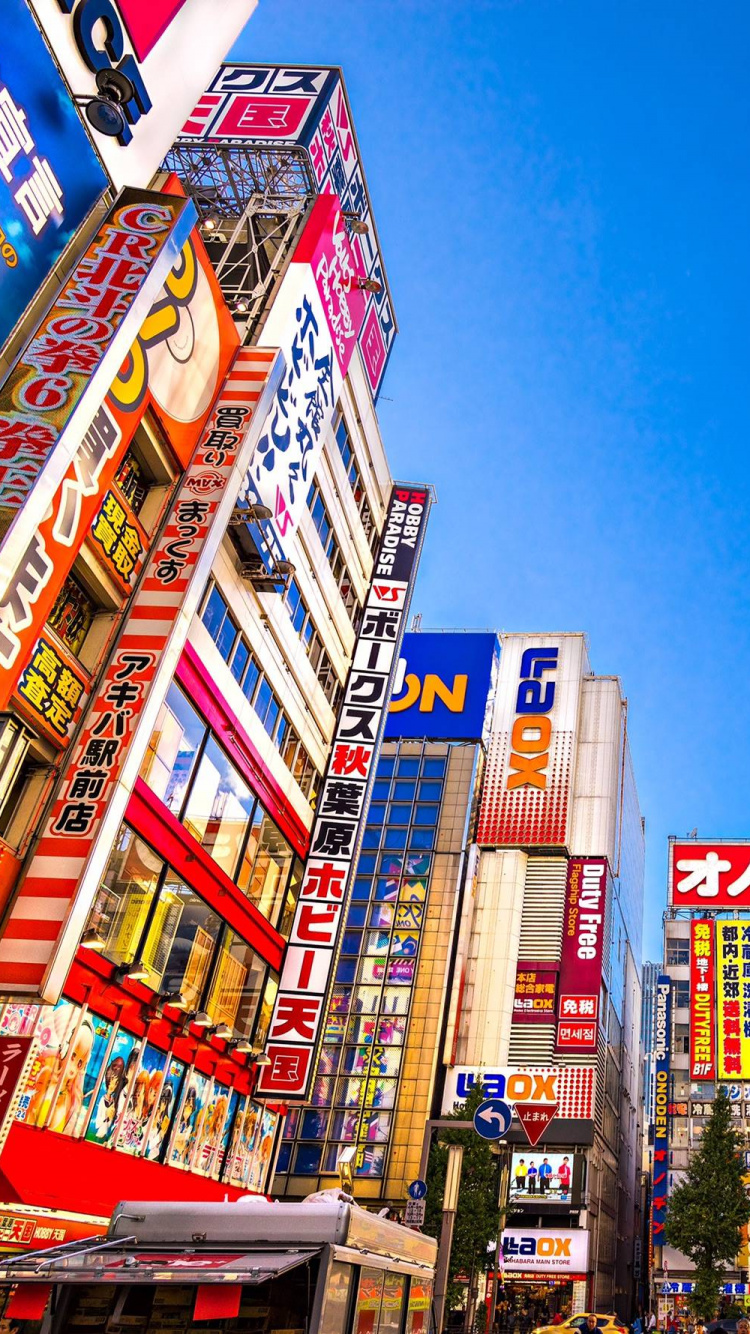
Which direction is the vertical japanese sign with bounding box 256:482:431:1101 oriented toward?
toward the camera

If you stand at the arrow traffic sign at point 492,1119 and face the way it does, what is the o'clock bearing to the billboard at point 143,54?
The billboard is roughly at 1 o'clock from the arrow traffic sign.

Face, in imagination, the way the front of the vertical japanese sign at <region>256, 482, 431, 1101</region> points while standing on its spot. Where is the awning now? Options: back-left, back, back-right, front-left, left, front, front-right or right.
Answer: front

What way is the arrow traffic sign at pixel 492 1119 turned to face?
toward the camera

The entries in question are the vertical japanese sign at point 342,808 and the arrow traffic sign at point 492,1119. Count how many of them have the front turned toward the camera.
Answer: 2

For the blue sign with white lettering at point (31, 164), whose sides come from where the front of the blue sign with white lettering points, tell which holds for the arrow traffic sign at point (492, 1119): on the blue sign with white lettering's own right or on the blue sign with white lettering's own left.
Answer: on the blue sign with white lettering's own left

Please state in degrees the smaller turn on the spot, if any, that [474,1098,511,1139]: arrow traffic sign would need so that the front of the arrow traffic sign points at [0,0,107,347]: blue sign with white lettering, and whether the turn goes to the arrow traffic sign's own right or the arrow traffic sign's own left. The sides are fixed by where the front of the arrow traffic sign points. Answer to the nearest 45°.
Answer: approximately 45° to the arrow traffic sign's own right

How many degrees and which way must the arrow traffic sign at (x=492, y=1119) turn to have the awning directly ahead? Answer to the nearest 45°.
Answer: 0° — it already faces it

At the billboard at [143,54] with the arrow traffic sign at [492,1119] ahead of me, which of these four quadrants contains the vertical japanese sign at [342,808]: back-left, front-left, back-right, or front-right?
front-left

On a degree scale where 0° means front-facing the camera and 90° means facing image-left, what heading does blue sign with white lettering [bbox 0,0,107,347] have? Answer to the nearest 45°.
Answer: approximately 315°
